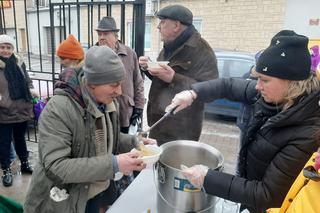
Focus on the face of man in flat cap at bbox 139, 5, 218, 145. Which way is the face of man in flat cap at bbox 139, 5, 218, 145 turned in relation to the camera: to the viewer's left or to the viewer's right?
to the viewer's left

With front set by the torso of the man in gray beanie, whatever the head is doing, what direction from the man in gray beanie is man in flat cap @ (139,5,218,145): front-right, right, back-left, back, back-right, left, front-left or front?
left

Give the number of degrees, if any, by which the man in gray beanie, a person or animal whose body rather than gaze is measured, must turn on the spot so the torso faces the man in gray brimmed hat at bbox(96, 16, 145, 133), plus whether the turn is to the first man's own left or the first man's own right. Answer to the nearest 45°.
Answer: approximately 135° to the first man's own left

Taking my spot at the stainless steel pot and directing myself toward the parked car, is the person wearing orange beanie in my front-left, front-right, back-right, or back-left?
front-left

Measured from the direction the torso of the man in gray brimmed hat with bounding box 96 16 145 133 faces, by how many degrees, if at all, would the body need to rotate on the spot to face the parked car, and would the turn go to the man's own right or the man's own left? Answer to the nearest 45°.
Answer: approximately 180°

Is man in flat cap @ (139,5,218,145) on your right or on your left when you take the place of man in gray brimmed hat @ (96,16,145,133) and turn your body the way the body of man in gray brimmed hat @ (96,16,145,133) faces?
on your left

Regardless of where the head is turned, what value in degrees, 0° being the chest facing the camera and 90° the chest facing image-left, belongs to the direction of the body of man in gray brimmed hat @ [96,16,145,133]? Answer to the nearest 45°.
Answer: approximately 45°
